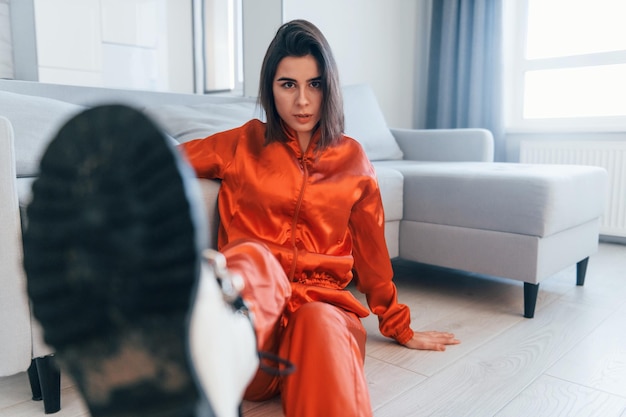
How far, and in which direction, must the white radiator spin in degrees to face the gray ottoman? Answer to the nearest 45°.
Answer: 0° — it already faces it

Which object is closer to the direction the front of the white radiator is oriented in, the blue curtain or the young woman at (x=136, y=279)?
the young woman

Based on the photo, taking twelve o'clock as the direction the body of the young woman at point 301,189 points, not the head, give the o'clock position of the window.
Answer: The window is roughly at 7 o'clock from the young woman.

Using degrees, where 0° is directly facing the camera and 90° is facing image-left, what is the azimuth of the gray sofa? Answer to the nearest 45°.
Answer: approximately 315°

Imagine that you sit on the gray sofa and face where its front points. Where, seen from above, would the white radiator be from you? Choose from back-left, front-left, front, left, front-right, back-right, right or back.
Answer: left
